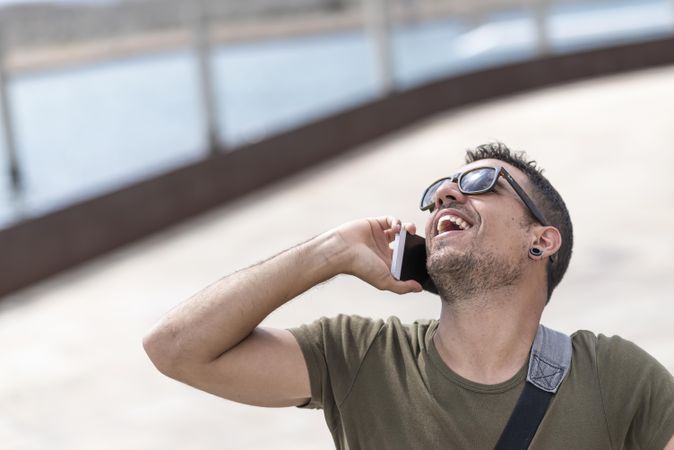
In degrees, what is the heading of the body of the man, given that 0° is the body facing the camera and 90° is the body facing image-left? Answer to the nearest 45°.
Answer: approximately 0°

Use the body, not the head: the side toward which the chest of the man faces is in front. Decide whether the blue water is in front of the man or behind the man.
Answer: behind
